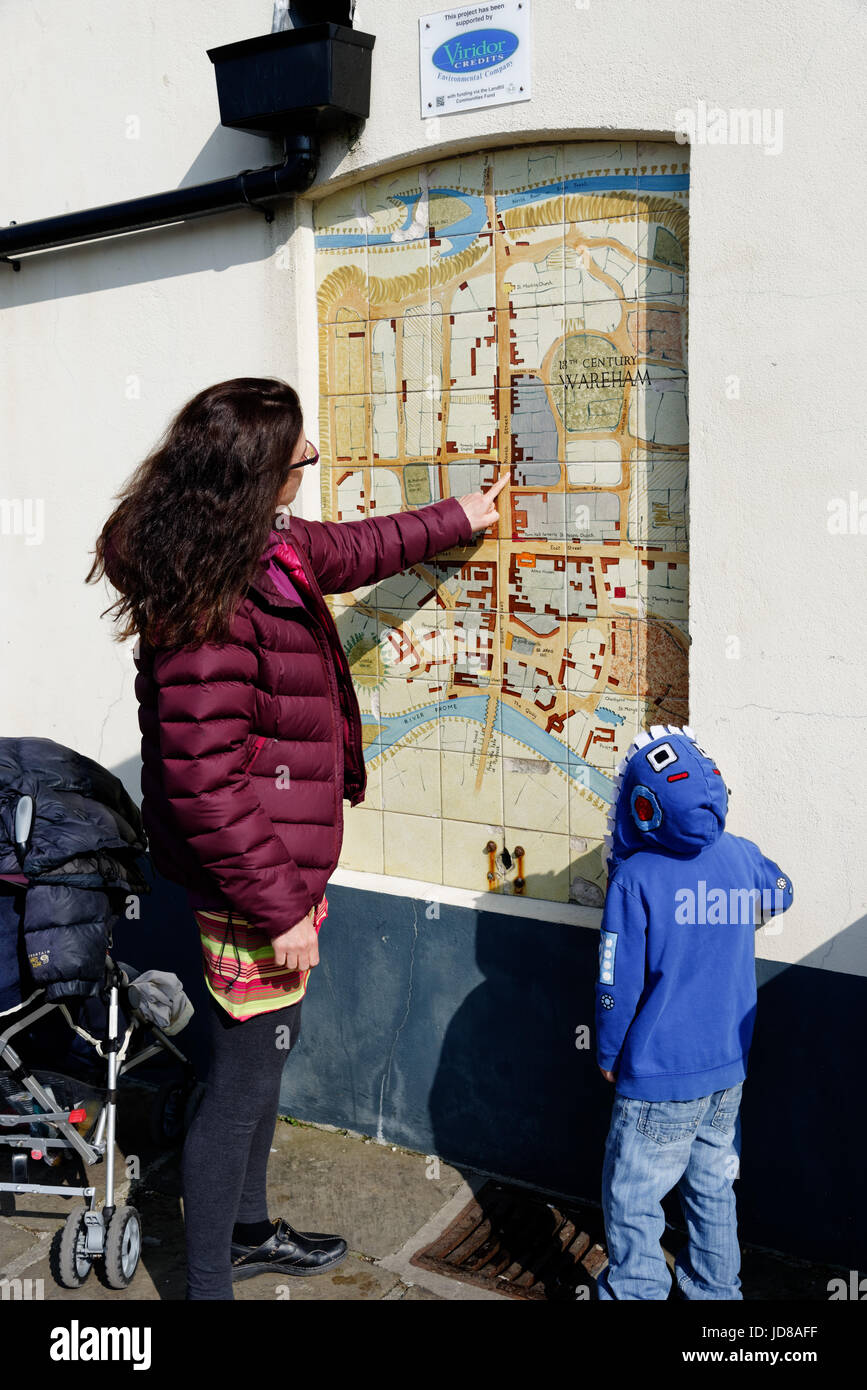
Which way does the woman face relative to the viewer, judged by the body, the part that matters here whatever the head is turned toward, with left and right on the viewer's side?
facing to the right of the viewer

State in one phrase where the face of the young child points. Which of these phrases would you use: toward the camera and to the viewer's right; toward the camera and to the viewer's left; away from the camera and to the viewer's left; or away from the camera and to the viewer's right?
away from the camera and to the viewer's left

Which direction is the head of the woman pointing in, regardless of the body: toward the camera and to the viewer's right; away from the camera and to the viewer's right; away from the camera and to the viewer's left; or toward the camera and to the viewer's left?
away from the camera and to the viewer's right

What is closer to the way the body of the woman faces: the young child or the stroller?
the young child

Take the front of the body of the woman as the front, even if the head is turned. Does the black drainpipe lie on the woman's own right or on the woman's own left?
on the woman's own left

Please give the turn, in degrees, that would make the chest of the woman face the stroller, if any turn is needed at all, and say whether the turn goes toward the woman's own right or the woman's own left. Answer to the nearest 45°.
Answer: approximately 135° to the woman's own left
